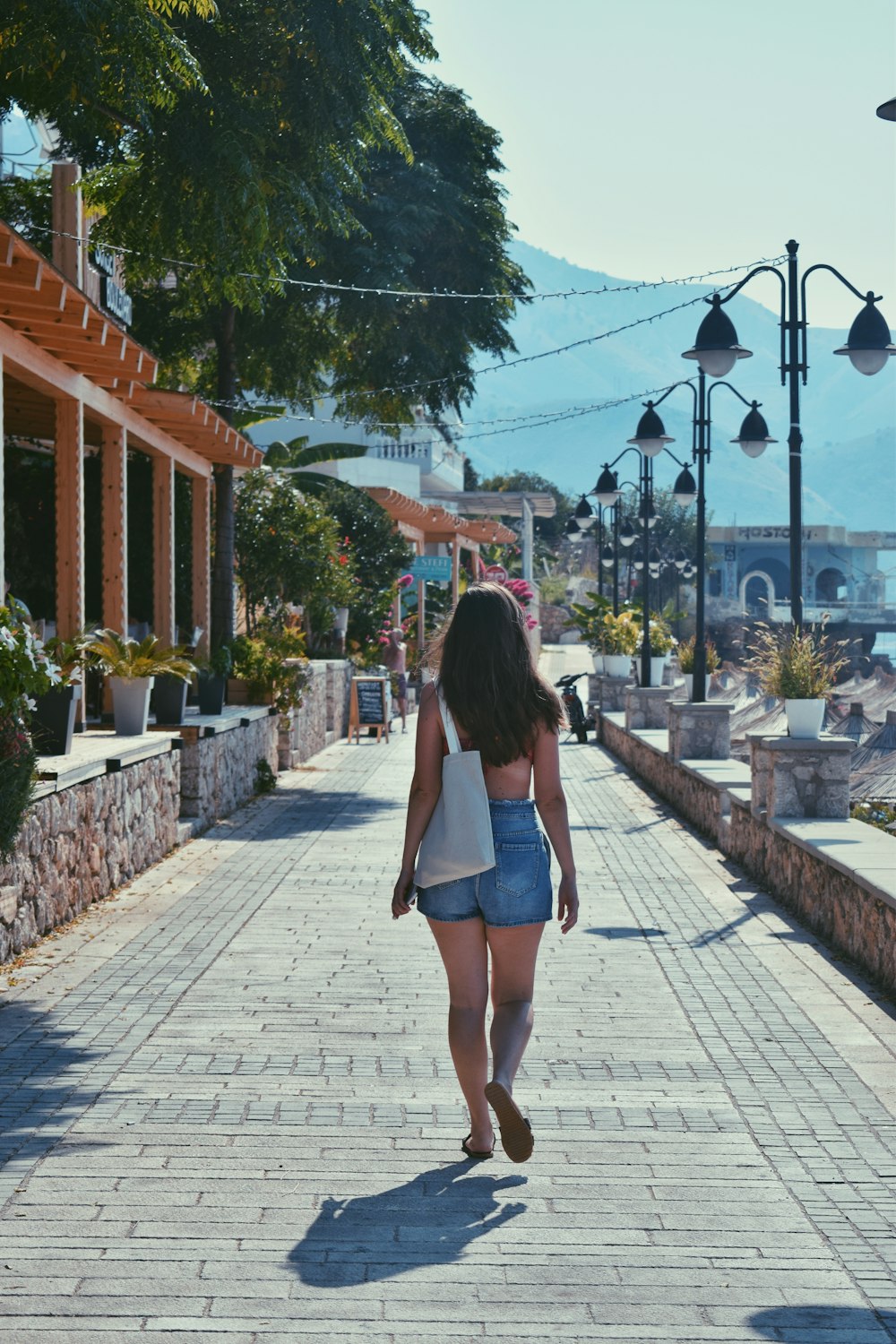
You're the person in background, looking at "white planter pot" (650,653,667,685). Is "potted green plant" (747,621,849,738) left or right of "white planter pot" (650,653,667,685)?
right

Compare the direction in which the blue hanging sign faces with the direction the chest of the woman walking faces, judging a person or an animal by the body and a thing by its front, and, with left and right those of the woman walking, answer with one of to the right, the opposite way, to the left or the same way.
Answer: the opposite way

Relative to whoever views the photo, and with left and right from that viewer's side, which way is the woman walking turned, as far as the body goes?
facing away from the viewer

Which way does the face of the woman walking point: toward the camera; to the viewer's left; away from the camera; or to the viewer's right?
away from the camera

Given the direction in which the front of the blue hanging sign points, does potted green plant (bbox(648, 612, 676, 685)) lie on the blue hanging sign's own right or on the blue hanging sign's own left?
on the blue hanging sign's own left

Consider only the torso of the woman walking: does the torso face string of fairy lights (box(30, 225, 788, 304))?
yes

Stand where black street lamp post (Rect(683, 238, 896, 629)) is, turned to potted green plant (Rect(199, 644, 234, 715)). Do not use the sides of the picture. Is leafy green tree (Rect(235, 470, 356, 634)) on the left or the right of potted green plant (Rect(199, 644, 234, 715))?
right

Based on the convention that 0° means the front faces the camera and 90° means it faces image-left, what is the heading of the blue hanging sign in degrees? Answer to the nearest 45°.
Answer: approximately 0°

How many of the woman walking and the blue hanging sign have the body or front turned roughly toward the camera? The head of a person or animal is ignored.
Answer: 1
